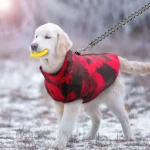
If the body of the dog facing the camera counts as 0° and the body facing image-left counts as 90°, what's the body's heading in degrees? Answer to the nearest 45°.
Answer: approximately 45°
